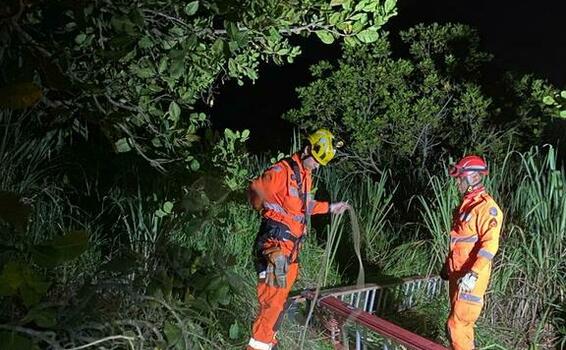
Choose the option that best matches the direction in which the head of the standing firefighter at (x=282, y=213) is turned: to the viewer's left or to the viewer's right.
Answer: to the viewer's right

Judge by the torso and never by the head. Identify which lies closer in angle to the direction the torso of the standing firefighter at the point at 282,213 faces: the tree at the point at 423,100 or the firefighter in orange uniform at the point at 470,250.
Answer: the firefighter in orange uniform

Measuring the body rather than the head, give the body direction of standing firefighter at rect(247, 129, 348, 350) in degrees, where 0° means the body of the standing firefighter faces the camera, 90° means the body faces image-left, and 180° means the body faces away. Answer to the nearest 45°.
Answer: approximately 270°

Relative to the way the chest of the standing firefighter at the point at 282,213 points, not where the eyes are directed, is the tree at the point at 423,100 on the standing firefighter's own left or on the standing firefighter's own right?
on the standing firefighter's own left

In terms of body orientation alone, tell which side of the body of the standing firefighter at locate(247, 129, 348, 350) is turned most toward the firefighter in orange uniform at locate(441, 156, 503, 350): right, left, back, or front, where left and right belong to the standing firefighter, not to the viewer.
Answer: front

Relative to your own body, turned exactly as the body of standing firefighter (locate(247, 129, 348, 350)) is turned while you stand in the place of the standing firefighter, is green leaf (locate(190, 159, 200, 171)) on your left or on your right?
on your right

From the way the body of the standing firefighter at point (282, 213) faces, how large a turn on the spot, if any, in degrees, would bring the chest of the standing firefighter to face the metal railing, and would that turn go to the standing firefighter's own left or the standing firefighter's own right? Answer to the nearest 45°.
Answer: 0° — they already face it
